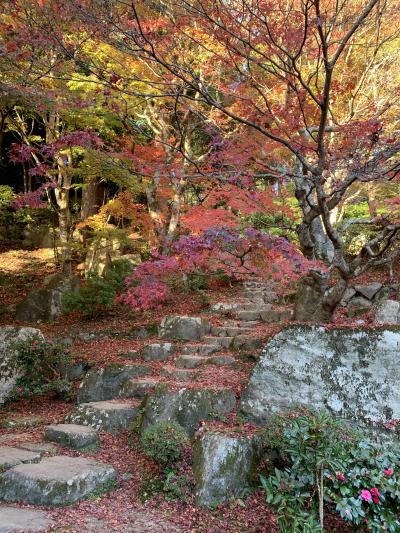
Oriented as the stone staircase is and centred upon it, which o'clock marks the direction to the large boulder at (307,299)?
The large boulder is roughly at 7 o'clock from the stone staircase.

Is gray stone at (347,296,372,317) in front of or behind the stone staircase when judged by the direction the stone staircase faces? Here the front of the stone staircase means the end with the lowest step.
behind

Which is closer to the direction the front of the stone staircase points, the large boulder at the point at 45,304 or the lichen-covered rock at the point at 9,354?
the lichen-covered rock

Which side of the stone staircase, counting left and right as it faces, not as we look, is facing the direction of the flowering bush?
left

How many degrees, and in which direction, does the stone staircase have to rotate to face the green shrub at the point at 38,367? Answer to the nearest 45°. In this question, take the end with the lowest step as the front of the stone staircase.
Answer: approximately 90° to its right

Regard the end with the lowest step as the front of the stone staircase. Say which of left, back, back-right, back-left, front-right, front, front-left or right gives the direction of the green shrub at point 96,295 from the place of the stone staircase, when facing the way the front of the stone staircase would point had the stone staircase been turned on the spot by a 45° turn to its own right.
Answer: right

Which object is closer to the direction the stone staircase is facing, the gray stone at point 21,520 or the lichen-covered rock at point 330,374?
the gray stone

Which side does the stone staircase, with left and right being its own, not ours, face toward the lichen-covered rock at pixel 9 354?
right

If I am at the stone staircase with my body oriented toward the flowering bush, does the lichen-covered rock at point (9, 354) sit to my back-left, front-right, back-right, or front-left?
back-right

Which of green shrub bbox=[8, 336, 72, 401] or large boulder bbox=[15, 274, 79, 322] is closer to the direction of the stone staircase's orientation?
the green shrub

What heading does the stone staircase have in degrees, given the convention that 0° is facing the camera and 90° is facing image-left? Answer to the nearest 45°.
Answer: approximately 45°

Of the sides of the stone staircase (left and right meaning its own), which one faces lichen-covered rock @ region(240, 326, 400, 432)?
left
